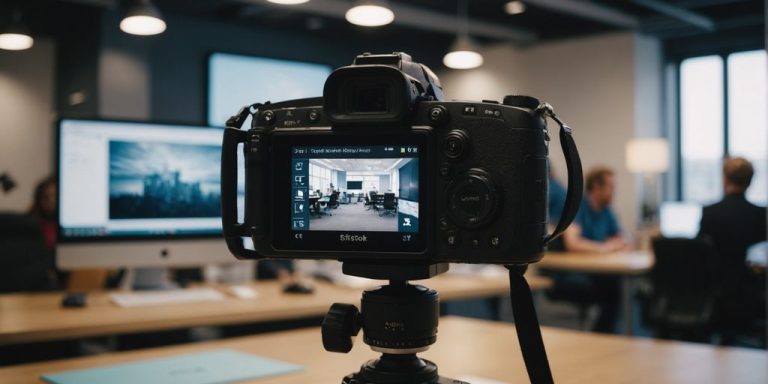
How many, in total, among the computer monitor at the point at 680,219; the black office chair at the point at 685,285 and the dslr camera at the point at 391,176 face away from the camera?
2

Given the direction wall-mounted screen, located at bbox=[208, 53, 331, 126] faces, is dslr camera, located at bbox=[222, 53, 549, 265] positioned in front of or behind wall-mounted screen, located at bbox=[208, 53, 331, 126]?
in front

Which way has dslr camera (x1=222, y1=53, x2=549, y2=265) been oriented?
away from the camera

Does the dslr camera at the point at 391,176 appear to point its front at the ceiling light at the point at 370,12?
yes

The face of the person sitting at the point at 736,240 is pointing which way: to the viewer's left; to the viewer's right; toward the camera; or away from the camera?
away from the camera

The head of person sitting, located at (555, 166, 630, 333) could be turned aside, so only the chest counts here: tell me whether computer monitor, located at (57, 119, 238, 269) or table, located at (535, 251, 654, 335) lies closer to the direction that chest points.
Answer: the table

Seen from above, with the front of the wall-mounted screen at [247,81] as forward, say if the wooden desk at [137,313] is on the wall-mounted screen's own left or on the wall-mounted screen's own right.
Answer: on the wall-mounted screen's own right

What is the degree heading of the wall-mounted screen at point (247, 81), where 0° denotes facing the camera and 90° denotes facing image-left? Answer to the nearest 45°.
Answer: approximately 315°

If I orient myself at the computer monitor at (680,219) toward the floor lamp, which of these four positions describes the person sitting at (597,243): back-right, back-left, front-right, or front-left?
back-left
